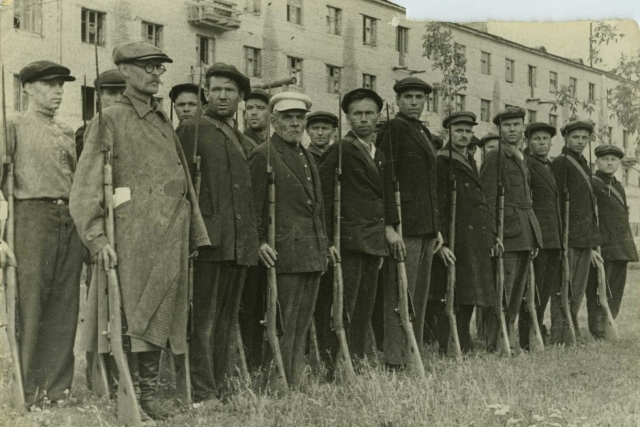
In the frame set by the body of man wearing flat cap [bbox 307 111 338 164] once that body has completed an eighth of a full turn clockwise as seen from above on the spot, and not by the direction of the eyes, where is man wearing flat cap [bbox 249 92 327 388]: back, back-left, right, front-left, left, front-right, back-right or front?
front-left

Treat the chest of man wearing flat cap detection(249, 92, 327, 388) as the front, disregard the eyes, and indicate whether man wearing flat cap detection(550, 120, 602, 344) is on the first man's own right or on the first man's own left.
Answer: on the first man's own left

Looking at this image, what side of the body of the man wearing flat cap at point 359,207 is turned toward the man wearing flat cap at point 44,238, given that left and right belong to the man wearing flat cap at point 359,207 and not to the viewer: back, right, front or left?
right

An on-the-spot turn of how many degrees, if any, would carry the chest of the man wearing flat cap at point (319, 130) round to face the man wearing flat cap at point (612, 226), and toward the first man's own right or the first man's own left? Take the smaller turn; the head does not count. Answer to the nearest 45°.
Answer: approximately 135° to the first man's own left

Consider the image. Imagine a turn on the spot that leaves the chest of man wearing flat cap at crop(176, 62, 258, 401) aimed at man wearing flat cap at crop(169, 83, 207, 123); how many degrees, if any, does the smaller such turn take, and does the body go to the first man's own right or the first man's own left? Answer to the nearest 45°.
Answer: approximately 135° to the first man's own left

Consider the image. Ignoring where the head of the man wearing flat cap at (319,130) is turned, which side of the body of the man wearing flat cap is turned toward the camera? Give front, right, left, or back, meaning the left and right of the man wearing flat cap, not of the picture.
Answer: front

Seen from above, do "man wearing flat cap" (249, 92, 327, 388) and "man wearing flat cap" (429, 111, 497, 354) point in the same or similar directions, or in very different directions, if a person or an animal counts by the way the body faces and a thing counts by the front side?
same or similar directions

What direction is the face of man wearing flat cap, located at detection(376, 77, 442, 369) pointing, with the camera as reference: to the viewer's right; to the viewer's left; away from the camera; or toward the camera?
toward the camera

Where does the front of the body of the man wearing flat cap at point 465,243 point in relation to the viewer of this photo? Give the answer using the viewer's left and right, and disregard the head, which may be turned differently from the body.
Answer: facing the viewer and to the right of the viewer

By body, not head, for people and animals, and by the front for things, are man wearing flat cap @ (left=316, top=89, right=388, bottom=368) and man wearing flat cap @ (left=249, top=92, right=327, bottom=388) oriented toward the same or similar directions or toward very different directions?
same or similar directions

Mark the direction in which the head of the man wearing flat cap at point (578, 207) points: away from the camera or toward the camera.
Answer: toward the camera

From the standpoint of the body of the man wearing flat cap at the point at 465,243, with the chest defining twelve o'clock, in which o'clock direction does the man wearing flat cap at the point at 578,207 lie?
the man wearing flat cap at the point at 578,207 is roughly at 9 o'clock from the man wearing flat cap at the point at 465,243.

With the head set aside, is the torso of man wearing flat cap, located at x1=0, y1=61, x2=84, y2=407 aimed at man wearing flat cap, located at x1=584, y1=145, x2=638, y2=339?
no

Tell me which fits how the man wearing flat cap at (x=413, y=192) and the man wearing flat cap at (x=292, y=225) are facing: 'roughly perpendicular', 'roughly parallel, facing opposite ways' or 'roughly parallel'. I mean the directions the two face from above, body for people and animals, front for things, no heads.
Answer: roughly parallel

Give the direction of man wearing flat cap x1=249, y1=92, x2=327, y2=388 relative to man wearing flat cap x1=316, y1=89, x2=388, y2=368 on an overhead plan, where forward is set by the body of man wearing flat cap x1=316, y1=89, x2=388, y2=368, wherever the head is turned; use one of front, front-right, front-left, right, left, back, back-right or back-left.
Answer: right

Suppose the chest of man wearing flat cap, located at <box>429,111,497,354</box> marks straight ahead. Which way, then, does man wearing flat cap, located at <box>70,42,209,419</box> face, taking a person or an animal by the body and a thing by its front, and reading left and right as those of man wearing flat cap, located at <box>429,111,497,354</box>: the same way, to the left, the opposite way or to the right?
the same way

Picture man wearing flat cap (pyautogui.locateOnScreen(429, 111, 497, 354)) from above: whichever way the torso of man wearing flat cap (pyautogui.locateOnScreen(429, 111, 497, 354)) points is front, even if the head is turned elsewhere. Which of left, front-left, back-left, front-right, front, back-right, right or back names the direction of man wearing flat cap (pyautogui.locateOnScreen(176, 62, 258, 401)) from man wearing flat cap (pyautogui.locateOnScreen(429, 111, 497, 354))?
right

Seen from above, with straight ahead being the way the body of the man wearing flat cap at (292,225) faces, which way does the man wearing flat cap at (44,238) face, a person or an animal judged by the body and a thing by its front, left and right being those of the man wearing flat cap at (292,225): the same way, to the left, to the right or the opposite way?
the same way

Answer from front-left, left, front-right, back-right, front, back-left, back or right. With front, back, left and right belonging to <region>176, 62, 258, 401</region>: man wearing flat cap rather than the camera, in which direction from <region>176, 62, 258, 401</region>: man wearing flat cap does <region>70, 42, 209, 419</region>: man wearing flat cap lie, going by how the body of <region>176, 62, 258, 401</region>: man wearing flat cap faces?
right

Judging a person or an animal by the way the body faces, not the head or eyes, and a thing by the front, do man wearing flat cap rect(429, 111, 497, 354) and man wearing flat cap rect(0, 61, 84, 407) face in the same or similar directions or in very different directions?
same or similar directions

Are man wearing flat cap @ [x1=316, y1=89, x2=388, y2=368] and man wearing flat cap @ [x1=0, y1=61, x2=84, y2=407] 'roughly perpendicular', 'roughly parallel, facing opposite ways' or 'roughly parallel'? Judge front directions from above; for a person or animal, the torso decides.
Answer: roughly parallel

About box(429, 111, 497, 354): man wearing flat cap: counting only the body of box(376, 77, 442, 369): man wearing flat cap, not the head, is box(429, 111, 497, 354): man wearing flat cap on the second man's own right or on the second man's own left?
on the second man's own left

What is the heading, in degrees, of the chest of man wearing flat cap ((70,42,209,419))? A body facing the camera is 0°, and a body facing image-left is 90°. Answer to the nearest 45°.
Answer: approximately 315°
